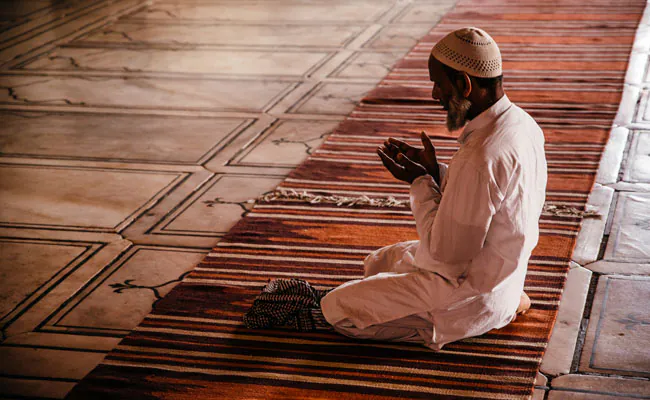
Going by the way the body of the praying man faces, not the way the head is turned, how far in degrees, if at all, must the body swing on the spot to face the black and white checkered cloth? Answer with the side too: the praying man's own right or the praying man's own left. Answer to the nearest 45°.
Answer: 0° — they already face it

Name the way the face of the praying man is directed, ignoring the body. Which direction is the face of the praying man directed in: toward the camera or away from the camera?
away from the camera

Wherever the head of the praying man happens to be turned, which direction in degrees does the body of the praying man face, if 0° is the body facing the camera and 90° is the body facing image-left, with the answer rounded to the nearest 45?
approximately 90°
